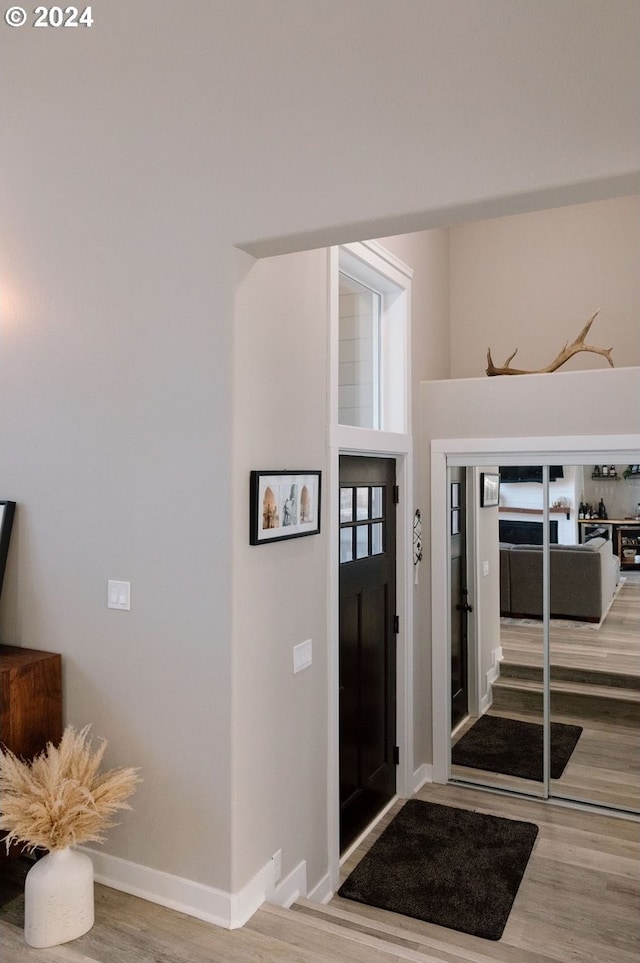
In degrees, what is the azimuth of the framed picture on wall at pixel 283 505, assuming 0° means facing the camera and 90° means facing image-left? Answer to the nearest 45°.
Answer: approximately 315°

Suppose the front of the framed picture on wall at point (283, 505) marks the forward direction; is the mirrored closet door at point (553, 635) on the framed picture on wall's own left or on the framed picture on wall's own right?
on the framed picture on wall's own left

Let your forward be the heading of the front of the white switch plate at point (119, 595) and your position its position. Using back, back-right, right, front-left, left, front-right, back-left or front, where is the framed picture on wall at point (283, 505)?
back-left

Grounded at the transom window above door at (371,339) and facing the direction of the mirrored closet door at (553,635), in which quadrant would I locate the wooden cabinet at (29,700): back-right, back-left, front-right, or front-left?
back-right

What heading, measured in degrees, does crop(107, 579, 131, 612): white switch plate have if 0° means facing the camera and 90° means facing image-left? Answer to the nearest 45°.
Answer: approximately 45°

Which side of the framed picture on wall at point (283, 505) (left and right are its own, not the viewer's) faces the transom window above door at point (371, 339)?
left

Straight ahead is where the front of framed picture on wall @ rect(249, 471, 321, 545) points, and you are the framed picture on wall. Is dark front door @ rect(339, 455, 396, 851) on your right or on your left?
on your left

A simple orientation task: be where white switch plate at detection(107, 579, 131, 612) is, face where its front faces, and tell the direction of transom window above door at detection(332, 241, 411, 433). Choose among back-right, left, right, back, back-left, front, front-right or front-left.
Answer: back
